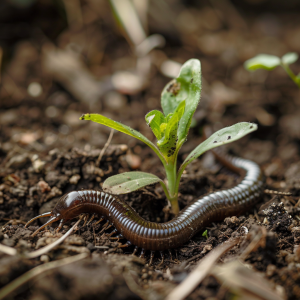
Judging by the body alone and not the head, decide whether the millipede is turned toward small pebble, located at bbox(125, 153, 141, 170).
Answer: no

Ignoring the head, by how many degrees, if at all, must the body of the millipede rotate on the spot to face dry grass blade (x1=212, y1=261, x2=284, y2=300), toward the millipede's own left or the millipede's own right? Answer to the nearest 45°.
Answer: approximately 90° to the millipede's own left

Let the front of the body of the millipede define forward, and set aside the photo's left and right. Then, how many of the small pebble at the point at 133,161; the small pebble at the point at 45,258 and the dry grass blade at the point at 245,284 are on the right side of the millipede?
1

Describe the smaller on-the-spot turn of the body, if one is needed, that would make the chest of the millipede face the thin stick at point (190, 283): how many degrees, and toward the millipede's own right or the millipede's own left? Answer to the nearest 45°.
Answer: approximately 90° to the millipede's own left

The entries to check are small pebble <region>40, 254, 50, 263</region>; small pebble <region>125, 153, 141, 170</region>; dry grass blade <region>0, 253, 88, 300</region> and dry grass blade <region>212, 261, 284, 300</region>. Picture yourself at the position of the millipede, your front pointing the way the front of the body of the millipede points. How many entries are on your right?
1

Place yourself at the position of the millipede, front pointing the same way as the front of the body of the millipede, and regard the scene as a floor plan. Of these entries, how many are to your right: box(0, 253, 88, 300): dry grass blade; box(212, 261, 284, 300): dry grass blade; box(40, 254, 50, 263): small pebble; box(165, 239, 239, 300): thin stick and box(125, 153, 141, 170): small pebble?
1

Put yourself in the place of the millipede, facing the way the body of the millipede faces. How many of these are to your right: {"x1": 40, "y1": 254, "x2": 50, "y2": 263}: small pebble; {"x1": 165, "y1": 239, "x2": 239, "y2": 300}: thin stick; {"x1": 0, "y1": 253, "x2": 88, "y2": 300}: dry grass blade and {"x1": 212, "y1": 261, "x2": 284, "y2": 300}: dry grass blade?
0

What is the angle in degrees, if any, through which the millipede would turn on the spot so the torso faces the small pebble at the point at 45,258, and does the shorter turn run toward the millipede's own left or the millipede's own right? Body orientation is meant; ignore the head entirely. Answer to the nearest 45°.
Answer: approximately 45° to the millipede's own left

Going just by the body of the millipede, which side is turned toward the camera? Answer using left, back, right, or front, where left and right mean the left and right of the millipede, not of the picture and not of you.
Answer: left
